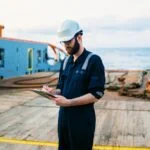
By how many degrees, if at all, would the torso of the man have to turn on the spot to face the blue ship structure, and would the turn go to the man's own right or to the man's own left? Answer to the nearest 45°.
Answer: approximately 135° to the man's own right

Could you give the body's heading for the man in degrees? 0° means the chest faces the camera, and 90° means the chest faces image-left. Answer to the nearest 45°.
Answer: approximately 45°
